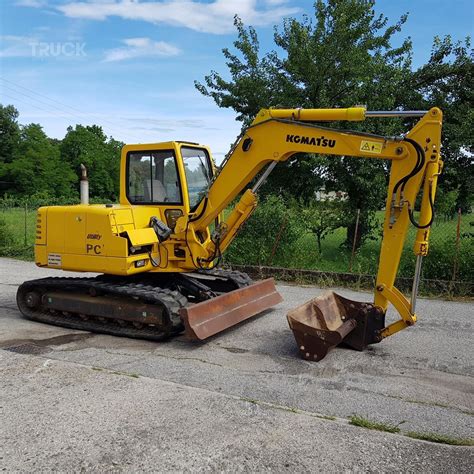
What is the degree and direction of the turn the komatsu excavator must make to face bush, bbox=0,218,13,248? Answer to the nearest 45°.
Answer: approximately 180°

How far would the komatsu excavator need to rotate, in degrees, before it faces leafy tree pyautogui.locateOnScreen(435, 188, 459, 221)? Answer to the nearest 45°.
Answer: approximately 90° to its left

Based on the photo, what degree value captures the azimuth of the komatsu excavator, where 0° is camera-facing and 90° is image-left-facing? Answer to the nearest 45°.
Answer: approximately 315°

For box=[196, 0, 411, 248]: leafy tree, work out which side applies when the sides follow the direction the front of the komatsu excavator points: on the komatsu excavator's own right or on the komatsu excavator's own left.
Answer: on the komatsu excavator's own left

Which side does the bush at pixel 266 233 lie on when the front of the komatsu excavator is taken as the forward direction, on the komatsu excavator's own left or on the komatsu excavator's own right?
on the komatsu excavator's own left

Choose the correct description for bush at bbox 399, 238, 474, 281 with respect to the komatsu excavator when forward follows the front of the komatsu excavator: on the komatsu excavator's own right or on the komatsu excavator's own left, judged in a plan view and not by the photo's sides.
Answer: on the komatsu excavator's own left

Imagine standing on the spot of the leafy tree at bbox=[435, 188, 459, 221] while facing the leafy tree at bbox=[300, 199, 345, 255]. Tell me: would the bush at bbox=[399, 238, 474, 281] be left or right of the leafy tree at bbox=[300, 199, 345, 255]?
left

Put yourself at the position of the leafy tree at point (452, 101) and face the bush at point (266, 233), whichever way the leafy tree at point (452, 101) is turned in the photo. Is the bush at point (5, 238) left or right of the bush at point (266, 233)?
right
